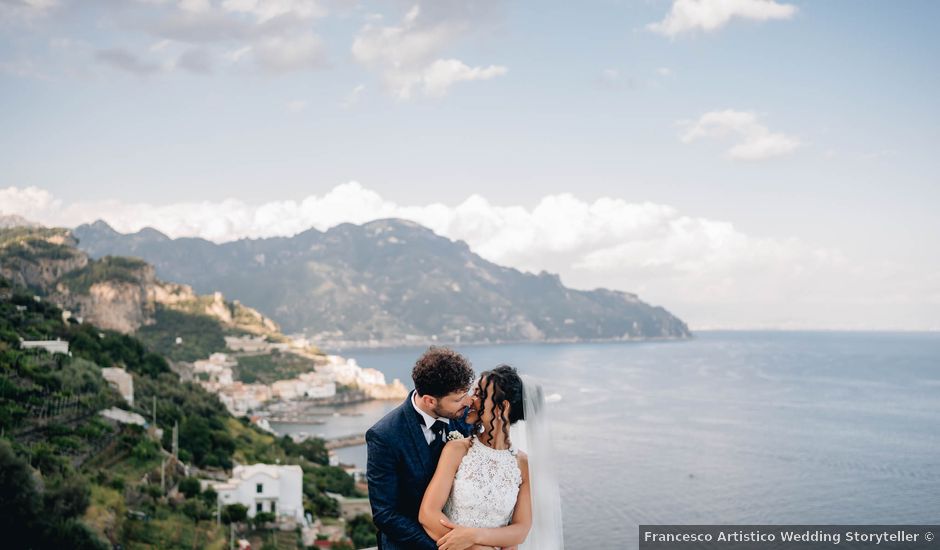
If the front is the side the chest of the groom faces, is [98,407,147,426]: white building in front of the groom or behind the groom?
behind

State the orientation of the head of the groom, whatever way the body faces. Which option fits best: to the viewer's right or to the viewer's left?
to the viewer's right

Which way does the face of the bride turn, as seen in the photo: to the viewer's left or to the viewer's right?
to the viewer's left

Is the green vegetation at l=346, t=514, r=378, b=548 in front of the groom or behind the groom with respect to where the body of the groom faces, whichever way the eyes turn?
behind

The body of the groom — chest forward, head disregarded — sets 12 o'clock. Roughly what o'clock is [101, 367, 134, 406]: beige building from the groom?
The beige building is roughly at 7 o'clock from the groom.

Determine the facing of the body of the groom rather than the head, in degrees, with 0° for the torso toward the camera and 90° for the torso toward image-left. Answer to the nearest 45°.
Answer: approximately 315°
